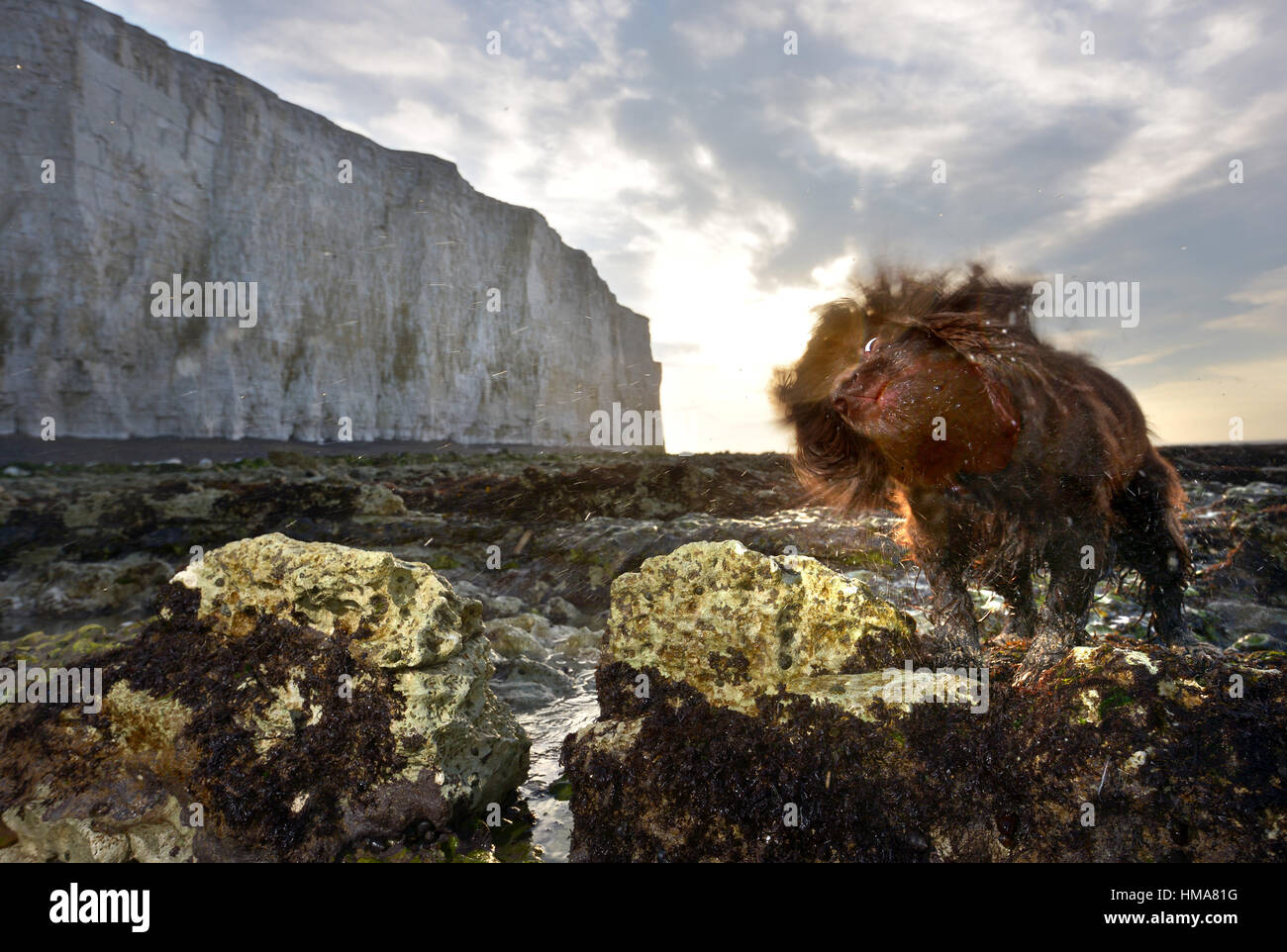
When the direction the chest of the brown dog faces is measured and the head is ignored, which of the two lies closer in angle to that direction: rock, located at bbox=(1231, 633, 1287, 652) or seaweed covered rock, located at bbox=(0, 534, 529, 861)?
the seaweed covered rock

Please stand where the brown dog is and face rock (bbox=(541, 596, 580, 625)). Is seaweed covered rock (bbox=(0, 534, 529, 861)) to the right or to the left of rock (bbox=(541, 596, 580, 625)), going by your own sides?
left

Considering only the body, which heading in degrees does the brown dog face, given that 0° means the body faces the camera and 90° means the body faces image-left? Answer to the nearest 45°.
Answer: approximately 45°

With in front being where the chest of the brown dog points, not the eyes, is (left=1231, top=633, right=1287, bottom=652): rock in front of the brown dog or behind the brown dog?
behind
